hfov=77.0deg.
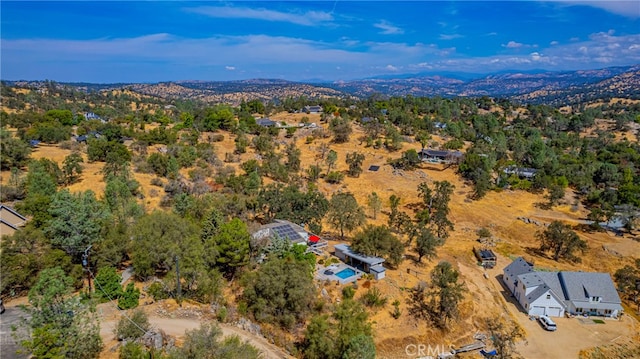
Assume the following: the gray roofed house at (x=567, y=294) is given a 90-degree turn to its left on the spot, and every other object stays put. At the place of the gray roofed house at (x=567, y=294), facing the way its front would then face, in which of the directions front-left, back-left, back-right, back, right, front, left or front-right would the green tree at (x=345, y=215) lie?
back

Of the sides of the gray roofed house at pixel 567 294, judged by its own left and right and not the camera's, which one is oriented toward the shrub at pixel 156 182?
right

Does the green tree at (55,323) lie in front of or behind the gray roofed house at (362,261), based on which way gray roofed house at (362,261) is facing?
in front

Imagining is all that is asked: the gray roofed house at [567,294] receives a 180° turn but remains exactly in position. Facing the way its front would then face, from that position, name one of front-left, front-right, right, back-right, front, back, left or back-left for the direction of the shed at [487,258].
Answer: front-left

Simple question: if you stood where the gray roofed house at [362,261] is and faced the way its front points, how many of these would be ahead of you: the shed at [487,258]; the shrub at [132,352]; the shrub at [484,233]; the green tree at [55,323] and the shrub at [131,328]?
3

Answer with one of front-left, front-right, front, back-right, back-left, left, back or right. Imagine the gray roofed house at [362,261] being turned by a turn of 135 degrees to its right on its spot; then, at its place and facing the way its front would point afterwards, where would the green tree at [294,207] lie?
front-left

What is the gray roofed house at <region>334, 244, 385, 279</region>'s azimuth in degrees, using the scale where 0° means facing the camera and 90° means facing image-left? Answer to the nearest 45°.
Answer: approximately 45°

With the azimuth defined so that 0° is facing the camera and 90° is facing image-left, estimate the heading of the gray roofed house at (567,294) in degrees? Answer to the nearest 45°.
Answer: approximately 0°

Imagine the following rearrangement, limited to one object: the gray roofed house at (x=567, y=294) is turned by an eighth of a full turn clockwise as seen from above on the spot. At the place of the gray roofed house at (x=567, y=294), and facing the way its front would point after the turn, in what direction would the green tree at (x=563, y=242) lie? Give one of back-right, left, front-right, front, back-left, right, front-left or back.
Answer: back-right

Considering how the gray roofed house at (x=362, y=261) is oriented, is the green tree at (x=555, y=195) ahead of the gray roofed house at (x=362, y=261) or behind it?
behind

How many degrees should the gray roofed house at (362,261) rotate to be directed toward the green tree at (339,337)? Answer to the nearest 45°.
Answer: approximately 45° to its left

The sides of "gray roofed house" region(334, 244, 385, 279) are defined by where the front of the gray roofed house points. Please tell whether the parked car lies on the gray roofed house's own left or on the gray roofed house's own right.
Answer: on the gray roofed house's own left

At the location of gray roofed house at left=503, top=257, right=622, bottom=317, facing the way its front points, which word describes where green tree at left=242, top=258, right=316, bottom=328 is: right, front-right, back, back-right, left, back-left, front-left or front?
front-right

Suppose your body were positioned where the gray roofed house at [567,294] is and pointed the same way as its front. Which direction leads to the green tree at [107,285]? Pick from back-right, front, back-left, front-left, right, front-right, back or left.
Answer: front-right

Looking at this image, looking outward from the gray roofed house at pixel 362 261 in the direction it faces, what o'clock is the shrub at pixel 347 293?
The shrub is roughly at 11 o'clock from the gray roofed house.

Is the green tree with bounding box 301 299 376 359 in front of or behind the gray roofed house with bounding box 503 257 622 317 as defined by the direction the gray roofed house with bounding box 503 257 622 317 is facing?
in front
